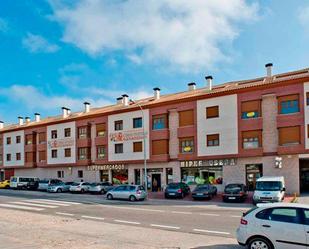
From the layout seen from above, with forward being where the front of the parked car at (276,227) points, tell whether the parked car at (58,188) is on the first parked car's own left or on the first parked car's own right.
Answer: on the first parked car's own left

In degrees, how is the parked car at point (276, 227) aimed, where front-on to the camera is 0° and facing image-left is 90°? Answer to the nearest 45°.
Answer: approximately 270°

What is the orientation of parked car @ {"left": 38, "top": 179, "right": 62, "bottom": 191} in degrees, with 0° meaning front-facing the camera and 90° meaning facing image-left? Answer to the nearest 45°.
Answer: approximately 45°

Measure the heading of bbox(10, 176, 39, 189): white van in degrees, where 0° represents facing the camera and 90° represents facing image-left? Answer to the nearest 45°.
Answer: approximately 45°

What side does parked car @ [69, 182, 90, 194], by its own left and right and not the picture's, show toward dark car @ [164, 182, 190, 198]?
left

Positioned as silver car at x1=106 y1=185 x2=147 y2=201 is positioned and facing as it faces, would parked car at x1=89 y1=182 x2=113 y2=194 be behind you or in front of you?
in front

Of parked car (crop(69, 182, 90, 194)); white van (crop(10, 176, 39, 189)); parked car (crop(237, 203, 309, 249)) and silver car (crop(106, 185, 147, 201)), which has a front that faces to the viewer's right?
parked car (crop(237, 203, 309, 249))

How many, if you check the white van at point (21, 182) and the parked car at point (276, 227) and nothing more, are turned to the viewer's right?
1
